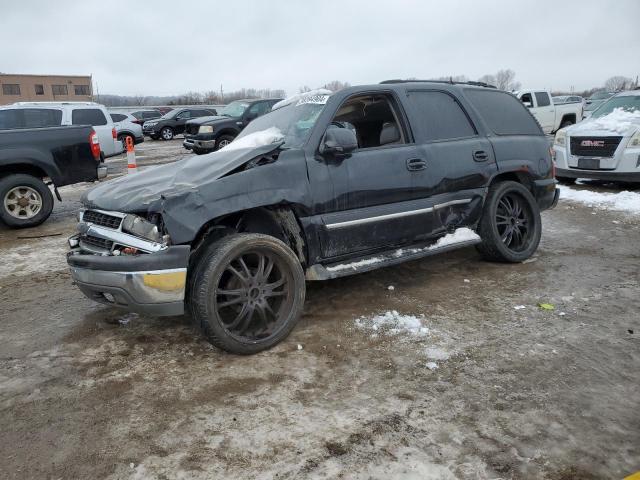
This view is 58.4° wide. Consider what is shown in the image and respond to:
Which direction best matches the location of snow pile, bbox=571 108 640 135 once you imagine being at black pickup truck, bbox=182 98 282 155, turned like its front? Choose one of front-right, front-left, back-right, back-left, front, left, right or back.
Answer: left

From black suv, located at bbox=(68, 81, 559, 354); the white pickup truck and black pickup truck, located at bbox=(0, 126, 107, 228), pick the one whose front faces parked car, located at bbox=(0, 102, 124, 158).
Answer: the white pickup truck

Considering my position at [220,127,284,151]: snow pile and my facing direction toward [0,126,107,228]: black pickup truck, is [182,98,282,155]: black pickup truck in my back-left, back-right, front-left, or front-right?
front-right

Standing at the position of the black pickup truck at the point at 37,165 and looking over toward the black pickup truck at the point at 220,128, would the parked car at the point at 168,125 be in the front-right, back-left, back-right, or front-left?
front-left

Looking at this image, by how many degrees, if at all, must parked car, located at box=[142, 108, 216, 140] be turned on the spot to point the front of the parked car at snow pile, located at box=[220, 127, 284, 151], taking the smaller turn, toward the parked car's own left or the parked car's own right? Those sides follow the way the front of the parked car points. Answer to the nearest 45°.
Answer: approximately 45° to the parked car's own left

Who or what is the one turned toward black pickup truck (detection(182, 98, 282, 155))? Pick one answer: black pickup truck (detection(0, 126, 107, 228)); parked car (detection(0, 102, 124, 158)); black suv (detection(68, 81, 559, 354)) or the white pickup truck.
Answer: the white pickup truck

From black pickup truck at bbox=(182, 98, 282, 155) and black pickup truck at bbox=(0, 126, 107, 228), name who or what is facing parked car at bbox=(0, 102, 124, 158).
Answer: black pickup truck at bbox=(182, 98, 282, 155)

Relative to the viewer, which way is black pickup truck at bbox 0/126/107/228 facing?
to the viewer's left

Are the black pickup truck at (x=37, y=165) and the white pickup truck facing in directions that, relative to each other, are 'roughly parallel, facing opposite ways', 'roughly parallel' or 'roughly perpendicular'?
roughly parallel

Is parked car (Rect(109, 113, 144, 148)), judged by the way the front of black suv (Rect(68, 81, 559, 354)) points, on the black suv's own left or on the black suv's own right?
on the black suv's own right

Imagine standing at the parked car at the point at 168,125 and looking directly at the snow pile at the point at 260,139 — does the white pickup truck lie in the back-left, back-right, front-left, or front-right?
front-left
